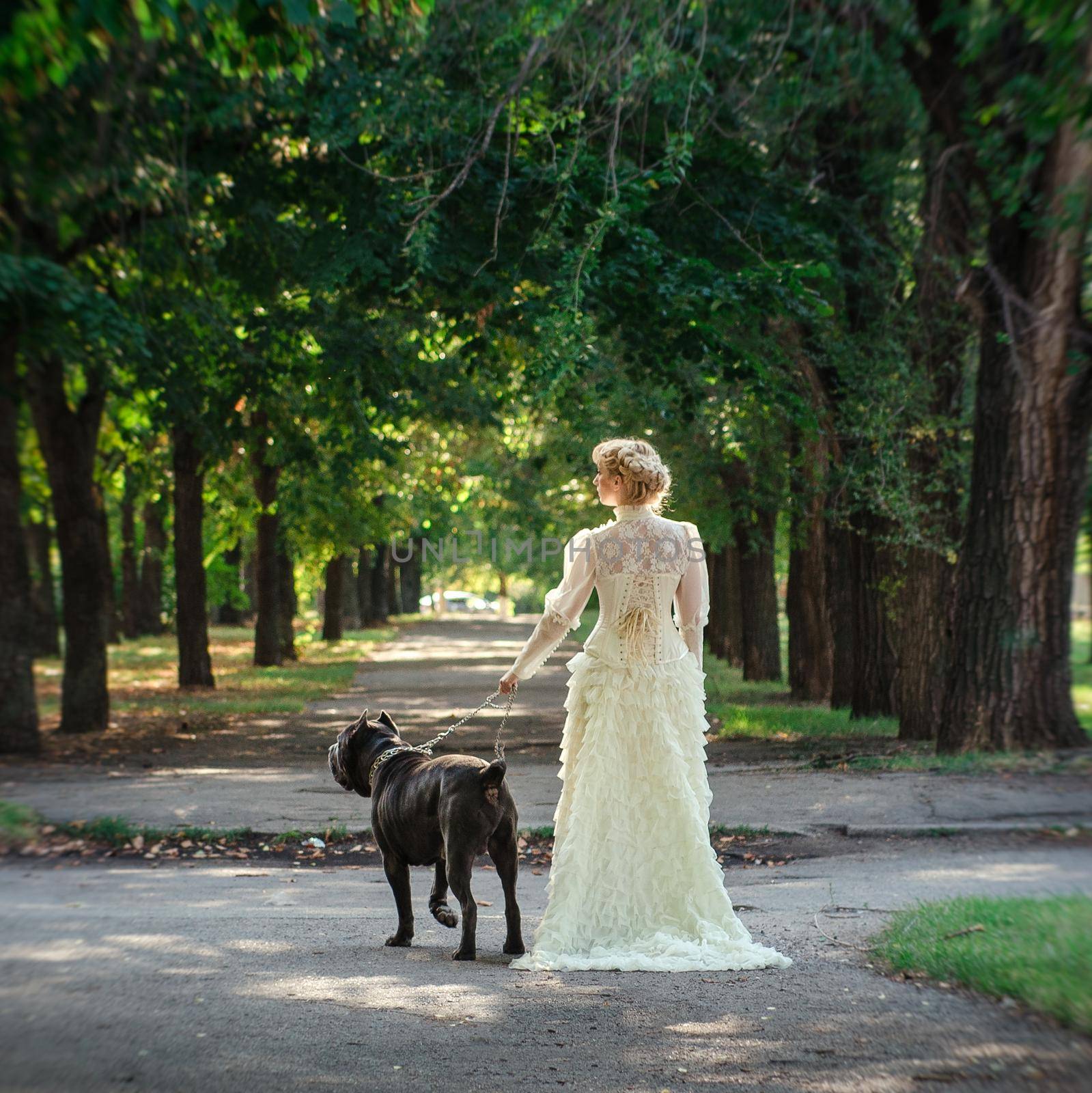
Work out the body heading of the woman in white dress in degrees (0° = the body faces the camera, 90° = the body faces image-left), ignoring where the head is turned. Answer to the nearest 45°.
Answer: approximately 180°

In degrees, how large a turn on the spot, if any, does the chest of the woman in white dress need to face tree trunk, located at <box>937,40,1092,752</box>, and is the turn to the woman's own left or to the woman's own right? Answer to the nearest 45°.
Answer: approximately 45° to the woman's own right

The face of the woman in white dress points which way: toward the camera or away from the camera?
away from the camera

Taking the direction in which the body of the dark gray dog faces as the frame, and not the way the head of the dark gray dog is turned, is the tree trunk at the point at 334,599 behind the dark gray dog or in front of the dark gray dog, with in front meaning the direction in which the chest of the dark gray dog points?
in front

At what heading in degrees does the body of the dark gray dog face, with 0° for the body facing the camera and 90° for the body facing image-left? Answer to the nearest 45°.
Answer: approximately 135°

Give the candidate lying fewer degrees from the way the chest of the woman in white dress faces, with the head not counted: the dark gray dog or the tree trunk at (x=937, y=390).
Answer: the tree trunk

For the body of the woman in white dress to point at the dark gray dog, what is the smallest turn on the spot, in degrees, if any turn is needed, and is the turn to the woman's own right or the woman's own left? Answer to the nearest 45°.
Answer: approximately 135° to the woman's own left

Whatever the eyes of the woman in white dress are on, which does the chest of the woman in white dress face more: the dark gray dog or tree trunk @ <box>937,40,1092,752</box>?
the tree trunk

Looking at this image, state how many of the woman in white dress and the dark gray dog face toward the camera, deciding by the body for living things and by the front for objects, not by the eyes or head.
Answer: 0

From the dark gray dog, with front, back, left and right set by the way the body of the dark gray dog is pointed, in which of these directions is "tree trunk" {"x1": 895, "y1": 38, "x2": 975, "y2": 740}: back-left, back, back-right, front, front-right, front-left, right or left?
right
